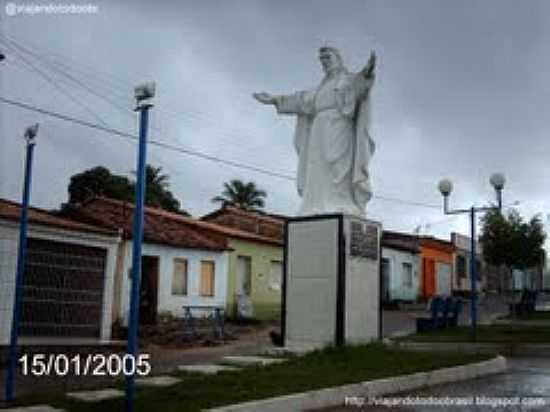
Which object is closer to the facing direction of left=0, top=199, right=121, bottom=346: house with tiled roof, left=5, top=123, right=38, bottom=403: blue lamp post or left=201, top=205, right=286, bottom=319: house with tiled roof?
the blue lamp post

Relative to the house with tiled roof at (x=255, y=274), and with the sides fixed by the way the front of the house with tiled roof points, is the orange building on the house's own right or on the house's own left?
on the house's own left

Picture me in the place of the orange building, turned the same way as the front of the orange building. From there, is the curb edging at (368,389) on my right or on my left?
on my right

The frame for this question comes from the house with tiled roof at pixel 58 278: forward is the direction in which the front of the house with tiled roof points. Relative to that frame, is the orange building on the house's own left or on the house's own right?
on the house's own left
